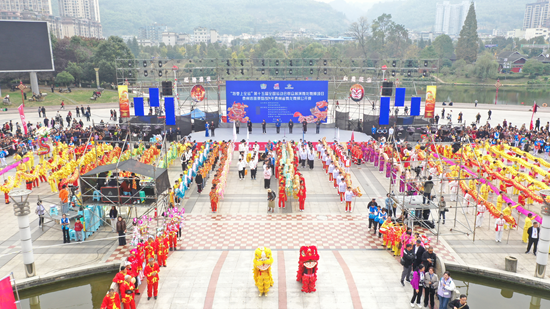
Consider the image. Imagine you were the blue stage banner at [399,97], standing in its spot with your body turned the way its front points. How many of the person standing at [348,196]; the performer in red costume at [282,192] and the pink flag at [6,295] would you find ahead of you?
3

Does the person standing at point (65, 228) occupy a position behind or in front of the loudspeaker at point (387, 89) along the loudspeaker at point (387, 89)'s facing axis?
in front

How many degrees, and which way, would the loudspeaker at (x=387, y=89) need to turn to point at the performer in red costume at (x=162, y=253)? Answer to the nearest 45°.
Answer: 0° — it already faces them

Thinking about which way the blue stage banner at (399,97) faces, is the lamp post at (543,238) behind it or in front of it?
in front

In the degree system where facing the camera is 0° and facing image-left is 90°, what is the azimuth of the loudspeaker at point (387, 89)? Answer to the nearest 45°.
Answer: approximately 0°

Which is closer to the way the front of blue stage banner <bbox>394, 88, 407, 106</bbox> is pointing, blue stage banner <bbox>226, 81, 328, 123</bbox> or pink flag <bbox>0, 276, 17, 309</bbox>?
the pink flag

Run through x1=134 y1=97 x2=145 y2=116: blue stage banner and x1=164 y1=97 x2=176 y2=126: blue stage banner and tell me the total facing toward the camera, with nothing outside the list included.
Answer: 2
